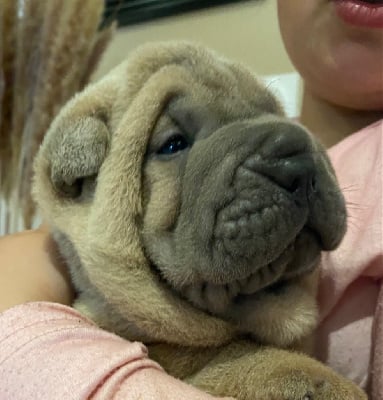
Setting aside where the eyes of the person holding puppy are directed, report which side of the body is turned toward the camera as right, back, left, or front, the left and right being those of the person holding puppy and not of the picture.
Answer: front

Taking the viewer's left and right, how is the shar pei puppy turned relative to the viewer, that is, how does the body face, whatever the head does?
facing the viewer and to the right of the viewer
